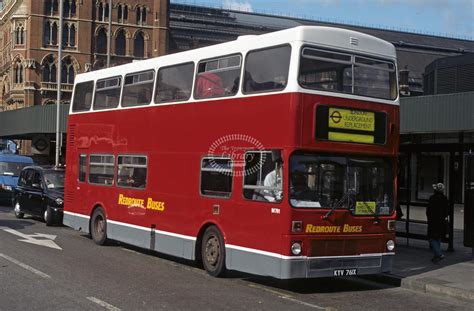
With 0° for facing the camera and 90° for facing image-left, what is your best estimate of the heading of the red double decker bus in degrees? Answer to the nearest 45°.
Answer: approximately 315°

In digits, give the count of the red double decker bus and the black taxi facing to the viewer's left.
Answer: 0

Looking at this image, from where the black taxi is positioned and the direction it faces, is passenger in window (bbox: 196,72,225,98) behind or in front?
in front

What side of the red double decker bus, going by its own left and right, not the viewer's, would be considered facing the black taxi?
back

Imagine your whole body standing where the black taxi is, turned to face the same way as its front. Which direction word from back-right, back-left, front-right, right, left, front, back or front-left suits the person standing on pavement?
front

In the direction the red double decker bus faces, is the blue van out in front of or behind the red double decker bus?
behind

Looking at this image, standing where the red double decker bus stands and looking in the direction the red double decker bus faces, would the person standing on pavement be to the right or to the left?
on its left

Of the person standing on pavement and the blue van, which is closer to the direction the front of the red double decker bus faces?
the person standing on pavement
